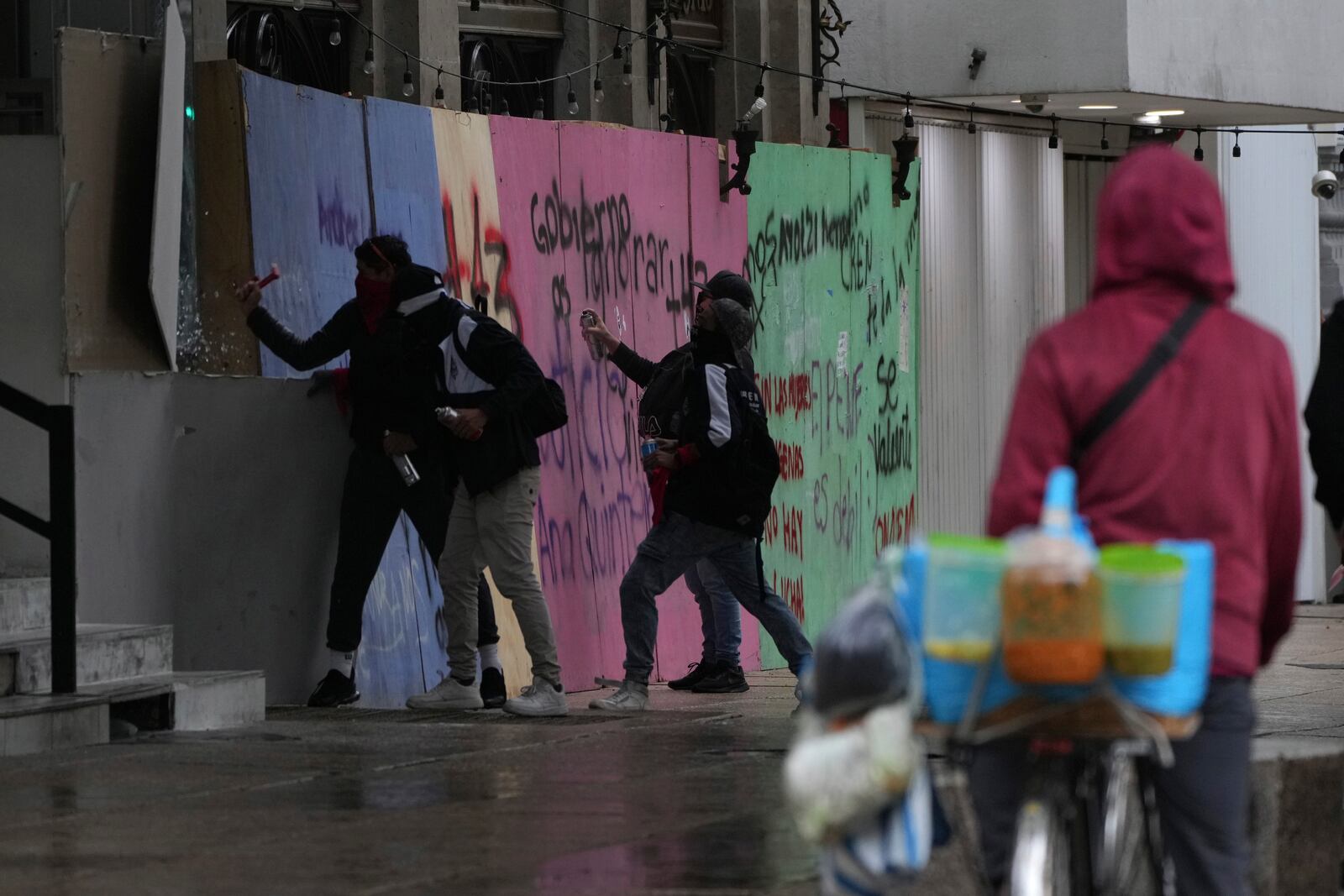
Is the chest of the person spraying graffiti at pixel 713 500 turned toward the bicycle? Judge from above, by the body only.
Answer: no

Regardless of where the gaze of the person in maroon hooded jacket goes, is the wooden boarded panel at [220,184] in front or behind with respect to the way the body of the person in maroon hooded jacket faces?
in front

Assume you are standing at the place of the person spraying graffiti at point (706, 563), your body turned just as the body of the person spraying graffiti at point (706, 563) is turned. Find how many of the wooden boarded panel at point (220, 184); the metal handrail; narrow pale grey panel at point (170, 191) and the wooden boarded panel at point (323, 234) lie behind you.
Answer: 0

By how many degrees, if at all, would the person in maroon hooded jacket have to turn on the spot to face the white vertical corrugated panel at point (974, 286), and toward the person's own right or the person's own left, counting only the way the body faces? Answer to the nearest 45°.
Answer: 0° — they already face it

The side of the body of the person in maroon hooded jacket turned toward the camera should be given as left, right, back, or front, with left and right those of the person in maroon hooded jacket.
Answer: back

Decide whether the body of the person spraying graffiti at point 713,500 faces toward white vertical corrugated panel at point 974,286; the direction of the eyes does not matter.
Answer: no

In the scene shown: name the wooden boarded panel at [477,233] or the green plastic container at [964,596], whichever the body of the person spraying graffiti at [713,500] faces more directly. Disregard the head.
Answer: the wooden boarded panel

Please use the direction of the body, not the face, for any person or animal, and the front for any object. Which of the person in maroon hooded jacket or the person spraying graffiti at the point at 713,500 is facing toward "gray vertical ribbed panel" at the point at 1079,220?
the person in maroon hooded jacket
